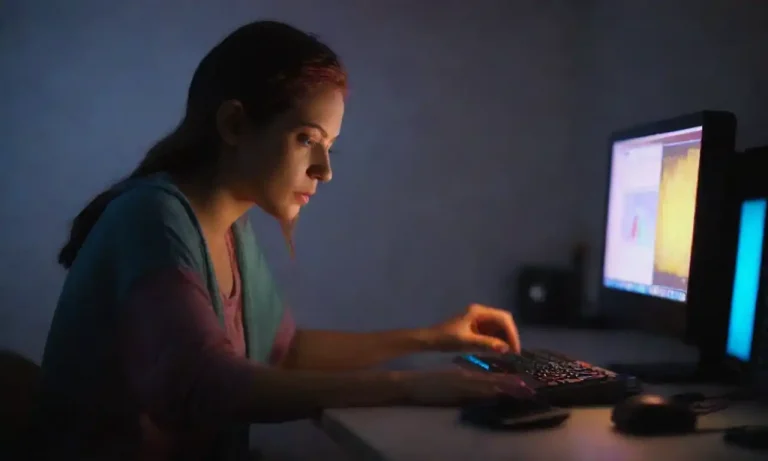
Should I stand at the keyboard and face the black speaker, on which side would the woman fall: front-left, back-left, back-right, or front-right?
back-left

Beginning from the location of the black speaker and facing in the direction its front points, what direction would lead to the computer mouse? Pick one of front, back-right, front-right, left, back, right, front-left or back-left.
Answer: front-left

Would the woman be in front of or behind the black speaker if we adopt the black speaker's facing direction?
in front

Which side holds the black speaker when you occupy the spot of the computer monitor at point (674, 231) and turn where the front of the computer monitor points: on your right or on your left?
on your right

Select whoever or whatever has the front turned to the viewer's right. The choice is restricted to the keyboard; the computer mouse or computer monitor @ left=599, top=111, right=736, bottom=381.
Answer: the computer mouse

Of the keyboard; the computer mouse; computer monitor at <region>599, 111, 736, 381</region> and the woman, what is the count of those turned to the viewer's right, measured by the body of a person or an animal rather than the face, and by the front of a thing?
2

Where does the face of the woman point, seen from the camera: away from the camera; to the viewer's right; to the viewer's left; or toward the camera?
to the viewer's right

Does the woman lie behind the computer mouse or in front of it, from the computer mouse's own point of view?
behind

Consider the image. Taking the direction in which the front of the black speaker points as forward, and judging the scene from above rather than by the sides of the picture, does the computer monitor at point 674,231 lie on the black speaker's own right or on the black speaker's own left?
on the black speaker's own left

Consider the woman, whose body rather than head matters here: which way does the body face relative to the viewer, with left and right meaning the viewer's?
facing to the right of the viewer

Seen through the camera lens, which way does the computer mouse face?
facing to the right of the viewer

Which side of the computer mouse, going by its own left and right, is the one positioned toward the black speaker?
left

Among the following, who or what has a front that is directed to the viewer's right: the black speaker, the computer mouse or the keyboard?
the computer mouse

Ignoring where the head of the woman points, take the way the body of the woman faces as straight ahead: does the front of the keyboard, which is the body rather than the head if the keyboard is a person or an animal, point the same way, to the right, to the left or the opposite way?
the opposite way

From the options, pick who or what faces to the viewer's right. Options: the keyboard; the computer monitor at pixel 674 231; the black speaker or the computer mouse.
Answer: the computer mouse

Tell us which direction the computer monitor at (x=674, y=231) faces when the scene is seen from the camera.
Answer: facing the viewer and to the left of the viewer
